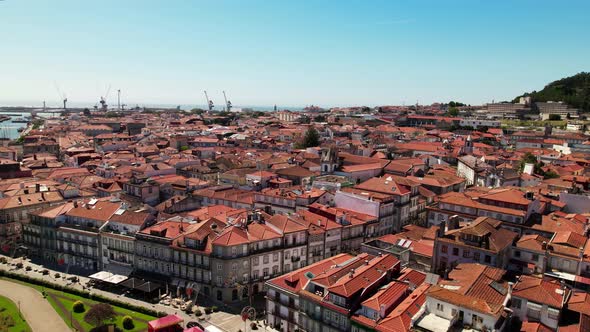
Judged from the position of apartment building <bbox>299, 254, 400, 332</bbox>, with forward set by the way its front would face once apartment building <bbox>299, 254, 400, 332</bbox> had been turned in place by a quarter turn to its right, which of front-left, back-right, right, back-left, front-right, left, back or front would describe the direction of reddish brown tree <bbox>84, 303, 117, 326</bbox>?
front-left

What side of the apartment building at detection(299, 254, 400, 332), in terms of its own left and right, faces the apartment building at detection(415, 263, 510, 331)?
left

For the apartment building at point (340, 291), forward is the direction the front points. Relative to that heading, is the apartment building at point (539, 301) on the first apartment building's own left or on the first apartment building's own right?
on the first apartment building's own left

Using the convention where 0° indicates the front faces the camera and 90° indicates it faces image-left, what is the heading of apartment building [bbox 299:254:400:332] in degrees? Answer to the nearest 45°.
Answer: approximately 45°
